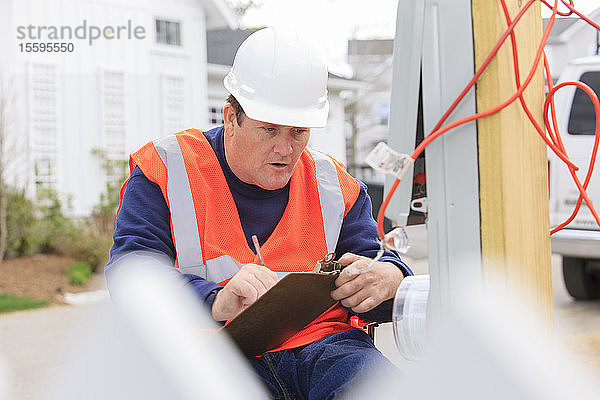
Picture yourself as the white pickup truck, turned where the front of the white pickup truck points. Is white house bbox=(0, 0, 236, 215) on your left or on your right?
on your left

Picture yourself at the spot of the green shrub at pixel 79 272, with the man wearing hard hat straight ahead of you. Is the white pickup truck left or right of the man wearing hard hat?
left

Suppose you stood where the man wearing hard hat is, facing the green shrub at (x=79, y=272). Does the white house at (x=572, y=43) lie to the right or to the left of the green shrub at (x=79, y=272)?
right
